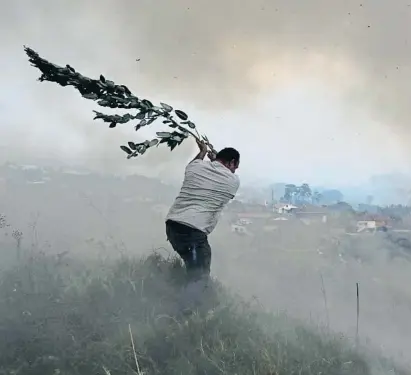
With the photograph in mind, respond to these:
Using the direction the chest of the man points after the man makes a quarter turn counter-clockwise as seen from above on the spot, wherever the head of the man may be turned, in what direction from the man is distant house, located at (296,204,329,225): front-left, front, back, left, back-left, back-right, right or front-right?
right

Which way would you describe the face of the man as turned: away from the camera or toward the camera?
away from the camera

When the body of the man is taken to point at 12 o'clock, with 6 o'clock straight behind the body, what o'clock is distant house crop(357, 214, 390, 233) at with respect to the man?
The distant house is roughly at 12 o'clock from the man.

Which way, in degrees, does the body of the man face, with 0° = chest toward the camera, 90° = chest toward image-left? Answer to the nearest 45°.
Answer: approximately 225°
